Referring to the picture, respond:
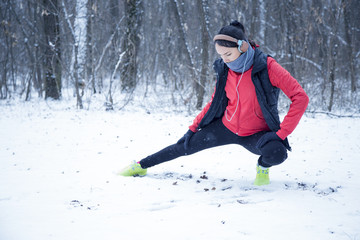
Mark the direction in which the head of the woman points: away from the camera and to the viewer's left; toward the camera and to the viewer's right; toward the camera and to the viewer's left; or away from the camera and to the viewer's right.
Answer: toward the camera and to the viewer's left

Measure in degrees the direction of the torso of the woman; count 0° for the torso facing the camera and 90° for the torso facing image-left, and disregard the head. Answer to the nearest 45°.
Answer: approximately 45°

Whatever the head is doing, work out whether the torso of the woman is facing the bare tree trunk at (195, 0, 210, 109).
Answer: no
